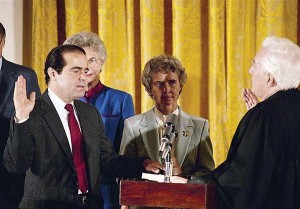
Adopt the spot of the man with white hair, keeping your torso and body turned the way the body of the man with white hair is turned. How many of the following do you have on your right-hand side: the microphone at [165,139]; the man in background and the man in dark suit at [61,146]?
0

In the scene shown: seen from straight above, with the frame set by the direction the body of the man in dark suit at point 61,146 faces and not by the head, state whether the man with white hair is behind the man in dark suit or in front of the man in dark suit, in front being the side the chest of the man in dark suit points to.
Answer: in front

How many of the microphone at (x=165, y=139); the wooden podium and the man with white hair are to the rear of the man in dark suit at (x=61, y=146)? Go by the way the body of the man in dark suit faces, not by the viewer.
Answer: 0

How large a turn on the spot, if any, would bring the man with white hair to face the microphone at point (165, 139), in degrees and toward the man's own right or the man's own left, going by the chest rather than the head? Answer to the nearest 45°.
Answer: approximately 45° to the man's own left

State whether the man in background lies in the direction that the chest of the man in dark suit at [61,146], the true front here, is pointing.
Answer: no

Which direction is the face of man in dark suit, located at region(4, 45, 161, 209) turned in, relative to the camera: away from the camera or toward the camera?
toward the camera

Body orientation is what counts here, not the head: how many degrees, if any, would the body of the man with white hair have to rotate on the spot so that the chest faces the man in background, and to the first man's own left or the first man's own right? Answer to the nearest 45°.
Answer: approximately 45° to the first man's own left

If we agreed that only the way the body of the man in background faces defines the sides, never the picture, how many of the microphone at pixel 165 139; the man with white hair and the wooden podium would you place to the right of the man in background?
0

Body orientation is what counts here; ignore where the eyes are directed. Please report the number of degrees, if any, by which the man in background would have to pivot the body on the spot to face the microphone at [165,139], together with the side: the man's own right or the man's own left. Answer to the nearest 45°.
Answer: approximately 45° to the man's own left

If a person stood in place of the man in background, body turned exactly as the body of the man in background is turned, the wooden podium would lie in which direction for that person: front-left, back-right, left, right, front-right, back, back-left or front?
front-left

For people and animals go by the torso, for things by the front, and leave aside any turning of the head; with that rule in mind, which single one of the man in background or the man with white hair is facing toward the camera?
the man in background

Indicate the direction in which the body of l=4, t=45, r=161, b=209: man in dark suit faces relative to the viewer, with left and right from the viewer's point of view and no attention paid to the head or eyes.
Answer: facing the viewer and to the right of the viewer

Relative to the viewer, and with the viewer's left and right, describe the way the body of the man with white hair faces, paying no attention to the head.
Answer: facing away from the viewer and to the left of the viewer
